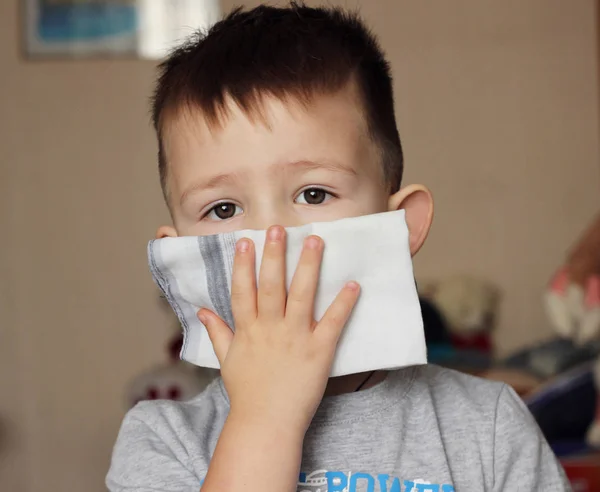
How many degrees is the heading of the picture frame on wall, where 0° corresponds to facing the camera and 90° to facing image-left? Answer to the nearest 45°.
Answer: approximately 0°

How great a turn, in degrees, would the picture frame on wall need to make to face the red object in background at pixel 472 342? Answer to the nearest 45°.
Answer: approximately 90° to its left

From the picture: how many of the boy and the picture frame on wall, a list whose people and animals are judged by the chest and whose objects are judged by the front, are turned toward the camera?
2

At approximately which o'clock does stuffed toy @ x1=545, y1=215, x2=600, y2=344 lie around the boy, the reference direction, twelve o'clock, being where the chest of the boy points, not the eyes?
The stuffed toy is roughly at 7 o'clock from the boy.

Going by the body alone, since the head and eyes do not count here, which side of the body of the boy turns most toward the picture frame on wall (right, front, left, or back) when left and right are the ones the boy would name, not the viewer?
back

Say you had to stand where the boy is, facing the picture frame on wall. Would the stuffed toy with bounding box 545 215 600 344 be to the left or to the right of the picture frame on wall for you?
right

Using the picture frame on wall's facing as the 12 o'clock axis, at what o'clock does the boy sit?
The boy is roughly at 12 o'clock from the picture frame on wall.

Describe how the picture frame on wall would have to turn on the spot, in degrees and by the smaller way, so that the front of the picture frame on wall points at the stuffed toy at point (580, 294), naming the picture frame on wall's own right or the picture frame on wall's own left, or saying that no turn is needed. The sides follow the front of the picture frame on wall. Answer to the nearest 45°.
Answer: approximately 45° to the picture frame on wall's own left

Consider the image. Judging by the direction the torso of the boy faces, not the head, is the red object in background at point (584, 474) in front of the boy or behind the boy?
behind

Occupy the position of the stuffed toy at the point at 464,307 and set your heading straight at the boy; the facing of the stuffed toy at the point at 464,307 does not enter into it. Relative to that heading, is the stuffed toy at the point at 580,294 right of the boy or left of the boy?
left
